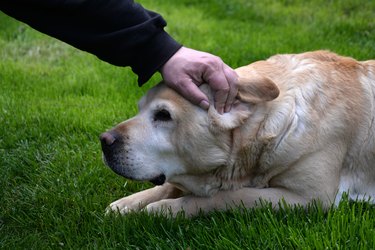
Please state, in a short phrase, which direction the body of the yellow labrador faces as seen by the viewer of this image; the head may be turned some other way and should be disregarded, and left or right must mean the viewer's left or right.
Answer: facing to the left of the viewer
